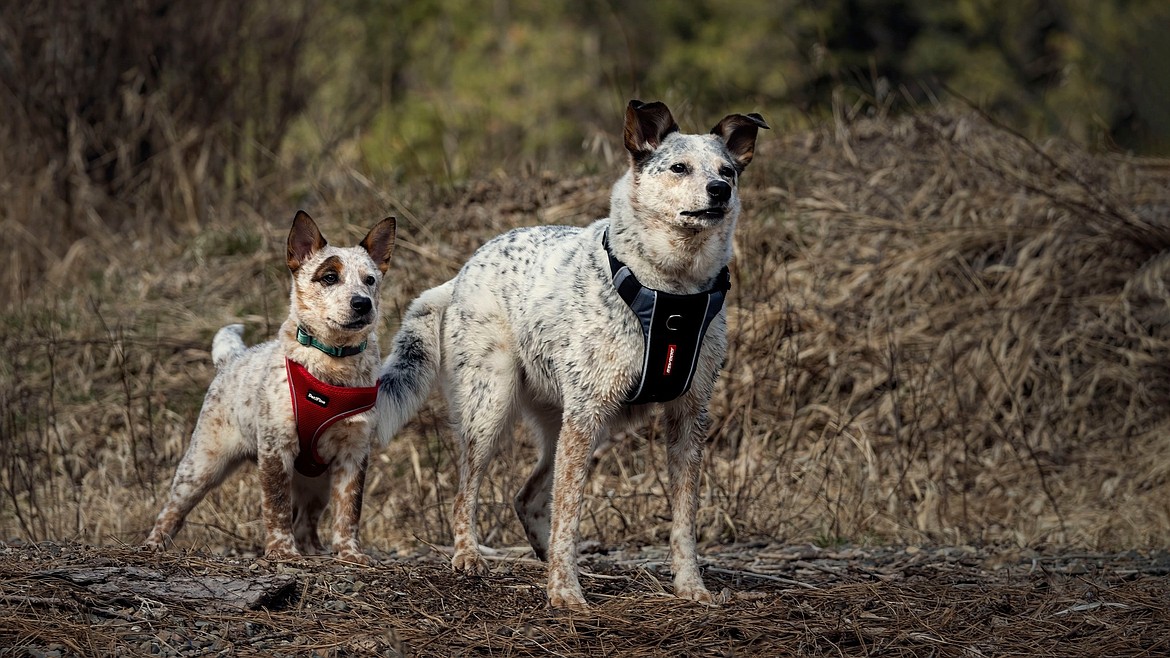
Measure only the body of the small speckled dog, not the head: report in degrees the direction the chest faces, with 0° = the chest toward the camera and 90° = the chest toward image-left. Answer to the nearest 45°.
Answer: approximately 315°

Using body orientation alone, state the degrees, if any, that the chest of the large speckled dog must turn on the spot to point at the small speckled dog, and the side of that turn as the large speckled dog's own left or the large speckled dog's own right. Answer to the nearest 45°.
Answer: approximately 135° to the large speckled dog's own right

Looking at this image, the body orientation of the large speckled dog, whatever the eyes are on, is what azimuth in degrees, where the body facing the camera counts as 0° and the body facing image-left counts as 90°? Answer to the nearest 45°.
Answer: approximately 315°

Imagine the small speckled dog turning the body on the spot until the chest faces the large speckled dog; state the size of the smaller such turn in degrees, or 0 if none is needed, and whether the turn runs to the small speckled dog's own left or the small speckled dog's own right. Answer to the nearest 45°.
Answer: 0° — it already faces it
